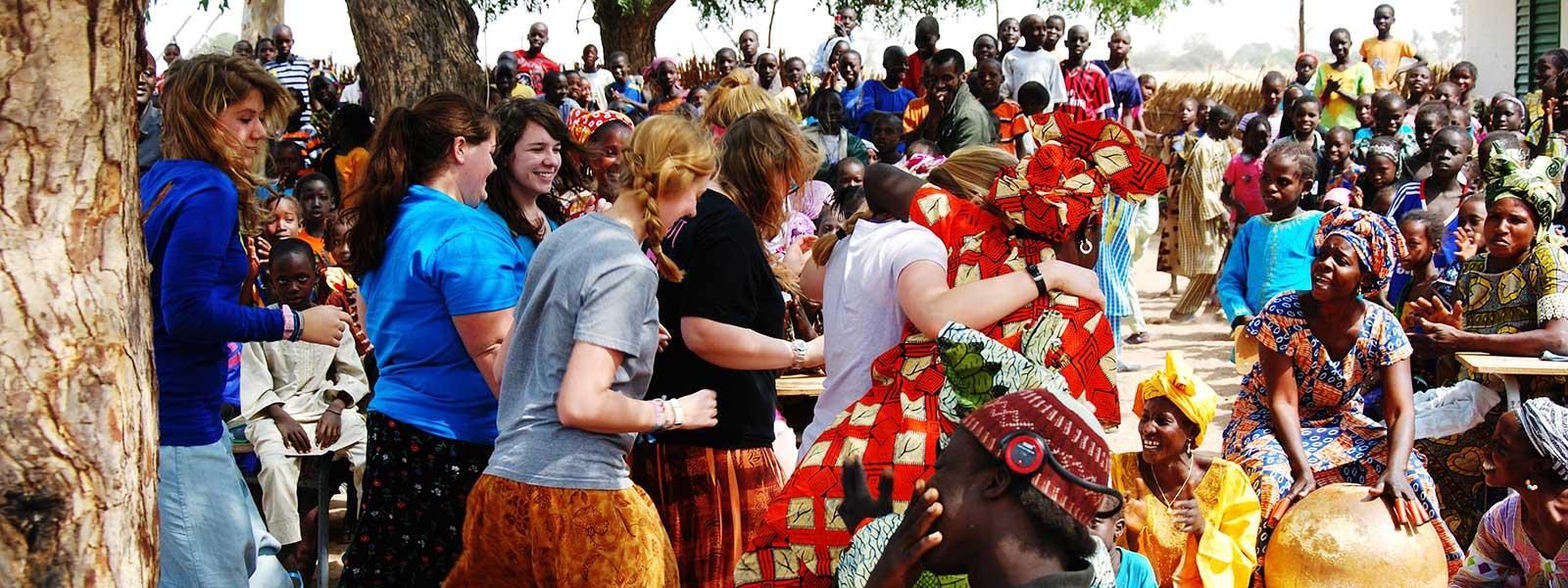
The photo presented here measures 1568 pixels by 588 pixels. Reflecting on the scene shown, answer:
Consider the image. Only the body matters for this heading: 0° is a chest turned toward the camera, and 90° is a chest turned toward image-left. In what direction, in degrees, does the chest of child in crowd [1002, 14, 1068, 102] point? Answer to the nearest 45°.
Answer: approximately 0°

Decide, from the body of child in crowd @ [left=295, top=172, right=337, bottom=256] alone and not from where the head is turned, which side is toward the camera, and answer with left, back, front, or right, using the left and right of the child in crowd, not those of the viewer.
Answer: front

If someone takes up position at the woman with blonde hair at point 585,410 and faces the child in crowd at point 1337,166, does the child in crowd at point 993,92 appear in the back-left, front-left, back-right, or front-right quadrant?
front-left

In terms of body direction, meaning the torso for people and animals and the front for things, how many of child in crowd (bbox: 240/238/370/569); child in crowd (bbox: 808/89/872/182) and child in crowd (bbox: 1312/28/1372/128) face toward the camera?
3

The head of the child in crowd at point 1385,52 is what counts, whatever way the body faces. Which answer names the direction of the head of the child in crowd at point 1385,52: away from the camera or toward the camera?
toward the camera

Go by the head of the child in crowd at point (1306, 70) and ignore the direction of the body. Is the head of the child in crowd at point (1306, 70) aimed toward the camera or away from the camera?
toward the camera

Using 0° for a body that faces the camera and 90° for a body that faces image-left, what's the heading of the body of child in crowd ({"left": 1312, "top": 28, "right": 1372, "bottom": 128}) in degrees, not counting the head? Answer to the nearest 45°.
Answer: approximately 0°

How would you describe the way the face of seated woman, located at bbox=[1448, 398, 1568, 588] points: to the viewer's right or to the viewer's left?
to the viewer's left

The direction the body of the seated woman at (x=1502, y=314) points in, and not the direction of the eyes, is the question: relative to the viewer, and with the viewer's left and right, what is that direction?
facing the viewer and to the left of the viewer

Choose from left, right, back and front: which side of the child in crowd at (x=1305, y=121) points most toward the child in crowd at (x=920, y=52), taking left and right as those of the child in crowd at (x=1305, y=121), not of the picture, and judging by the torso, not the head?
right

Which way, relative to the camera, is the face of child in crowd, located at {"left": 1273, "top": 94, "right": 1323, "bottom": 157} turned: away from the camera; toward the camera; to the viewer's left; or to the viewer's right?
toward the camera

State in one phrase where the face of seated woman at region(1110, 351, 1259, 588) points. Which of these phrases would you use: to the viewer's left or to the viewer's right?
to the viewer's left

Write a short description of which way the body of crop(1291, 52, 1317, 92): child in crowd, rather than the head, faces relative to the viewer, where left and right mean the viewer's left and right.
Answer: facing the viewer

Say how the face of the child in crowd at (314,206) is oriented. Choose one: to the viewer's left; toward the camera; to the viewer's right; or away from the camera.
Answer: toward the camera
